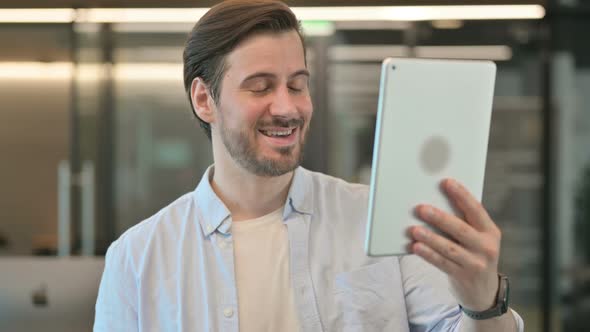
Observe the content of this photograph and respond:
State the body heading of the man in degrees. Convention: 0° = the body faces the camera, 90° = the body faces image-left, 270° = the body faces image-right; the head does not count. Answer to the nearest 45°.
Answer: approximately 0°

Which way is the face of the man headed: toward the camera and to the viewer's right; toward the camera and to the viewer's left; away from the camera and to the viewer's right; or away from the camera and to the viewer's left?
toward the camera and to the viewer's right
